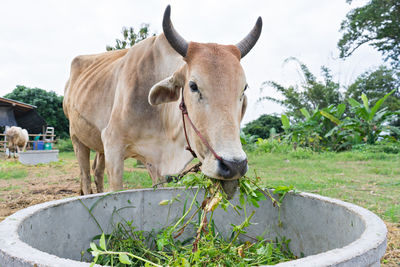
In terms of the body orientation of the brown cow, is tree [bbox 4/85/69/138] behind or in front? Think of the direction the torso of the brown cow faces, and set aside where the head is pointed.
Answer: behind

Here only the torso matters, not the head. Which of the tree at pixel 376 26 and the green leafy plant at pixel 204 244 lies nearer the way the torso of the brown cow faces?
the green leafy plant

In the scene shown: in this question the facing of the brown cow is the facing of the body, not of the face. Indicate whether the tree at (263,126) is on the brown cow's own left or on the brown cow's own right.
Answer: on the brown cow's own left

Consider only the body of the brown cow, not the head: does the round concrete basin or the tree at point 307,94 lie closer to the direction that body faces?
the round concrete basin

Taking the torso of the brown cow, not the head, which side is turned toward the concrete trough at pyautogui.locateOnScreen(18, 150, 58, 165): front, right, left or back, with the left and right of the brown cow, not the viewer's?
back

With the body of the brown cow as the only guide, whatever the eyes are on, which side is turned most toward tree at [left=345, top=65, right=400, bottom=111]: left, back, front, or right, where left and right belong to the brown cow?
left

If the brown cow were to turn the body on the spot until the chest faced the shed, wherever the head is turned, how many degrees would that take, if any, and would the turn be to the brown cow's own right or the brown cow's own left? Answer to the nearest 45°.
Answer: approximately 180°

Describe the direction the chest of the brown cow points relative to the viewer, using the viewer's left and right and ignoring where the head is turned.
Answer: facing the viewer and to the right of the viewer

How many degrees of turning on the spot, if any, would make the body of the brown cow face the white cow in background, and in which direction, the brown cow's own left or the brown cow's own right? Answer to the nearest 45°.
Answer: approximately 180°

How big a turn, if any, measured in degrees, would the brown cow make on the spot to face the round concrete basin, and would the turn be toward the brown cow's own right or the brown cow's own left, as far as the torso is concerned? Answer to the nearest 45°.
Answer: approximately 45° to the brown cow's own right

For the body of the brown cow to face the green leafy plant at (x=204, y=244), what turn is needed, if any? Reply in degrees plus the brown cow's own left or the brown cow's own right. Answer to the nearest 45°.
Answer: approximately 45° to the brown cow's own right
